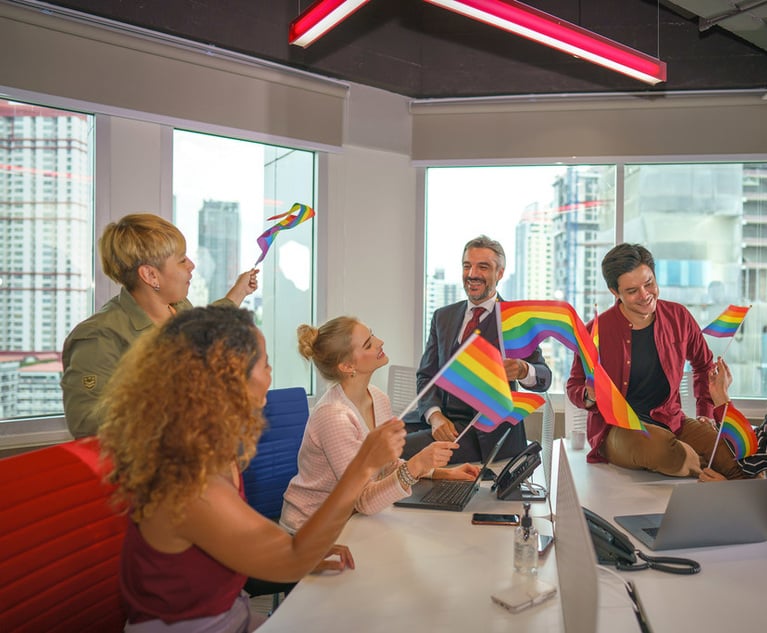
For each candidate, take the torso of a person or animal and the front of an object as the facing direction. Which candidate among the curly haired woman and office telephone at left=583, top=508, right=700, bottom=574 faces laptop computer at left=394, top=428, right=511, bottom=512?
the curly haired woman

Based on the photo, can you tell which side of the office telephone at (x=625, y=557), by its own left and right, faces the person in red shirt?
left

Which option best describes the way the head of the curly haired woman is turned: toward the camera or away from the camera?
away from the camera

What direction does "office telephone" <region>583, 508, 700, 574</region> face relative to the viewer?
to the viewer's right

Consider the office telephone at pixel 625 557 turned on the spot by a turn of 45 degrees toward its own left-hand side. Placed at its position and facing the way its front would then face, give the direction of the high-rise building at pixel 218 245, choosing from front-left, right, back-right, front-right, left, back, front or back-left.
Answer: left

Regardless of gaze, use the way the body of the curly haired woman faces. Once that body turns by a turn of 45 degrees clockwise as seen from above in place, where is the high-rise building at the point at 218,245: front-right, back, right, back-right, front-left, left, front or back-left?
left

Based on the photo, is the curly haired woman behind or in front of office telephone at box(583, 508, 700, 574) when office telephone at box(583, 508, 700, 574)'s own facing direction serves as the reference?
behind

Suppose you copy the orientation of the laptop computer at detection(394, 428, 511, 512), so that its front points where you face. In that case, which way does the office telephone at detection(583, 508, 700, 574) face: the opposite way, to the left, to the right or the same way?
the opposite way

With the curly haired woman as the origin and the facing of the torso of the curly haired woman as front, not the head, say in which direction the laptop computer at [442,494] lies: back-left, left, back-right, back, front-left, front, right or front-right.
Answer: front

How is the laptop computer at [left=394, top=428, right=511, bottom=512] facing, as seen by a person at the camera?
facing to the left of the viewer

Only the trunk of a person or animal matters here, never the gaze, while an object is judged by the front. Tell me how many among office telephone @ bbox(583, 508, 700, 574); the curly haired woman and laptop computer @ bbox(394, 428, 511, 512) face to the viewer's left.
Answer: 1

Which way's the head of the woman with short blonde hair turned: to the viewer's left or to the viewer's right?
to the viewer's right

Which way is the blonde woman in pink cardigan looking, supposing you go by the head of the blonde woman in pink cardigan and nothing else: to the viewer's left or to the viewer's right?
to the viewer's right

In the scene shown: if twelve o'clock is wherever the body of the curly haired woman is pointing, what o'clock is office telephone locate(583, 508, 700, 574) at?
The office telephone is roughly at 1 o'clock from the curly haired woman.
